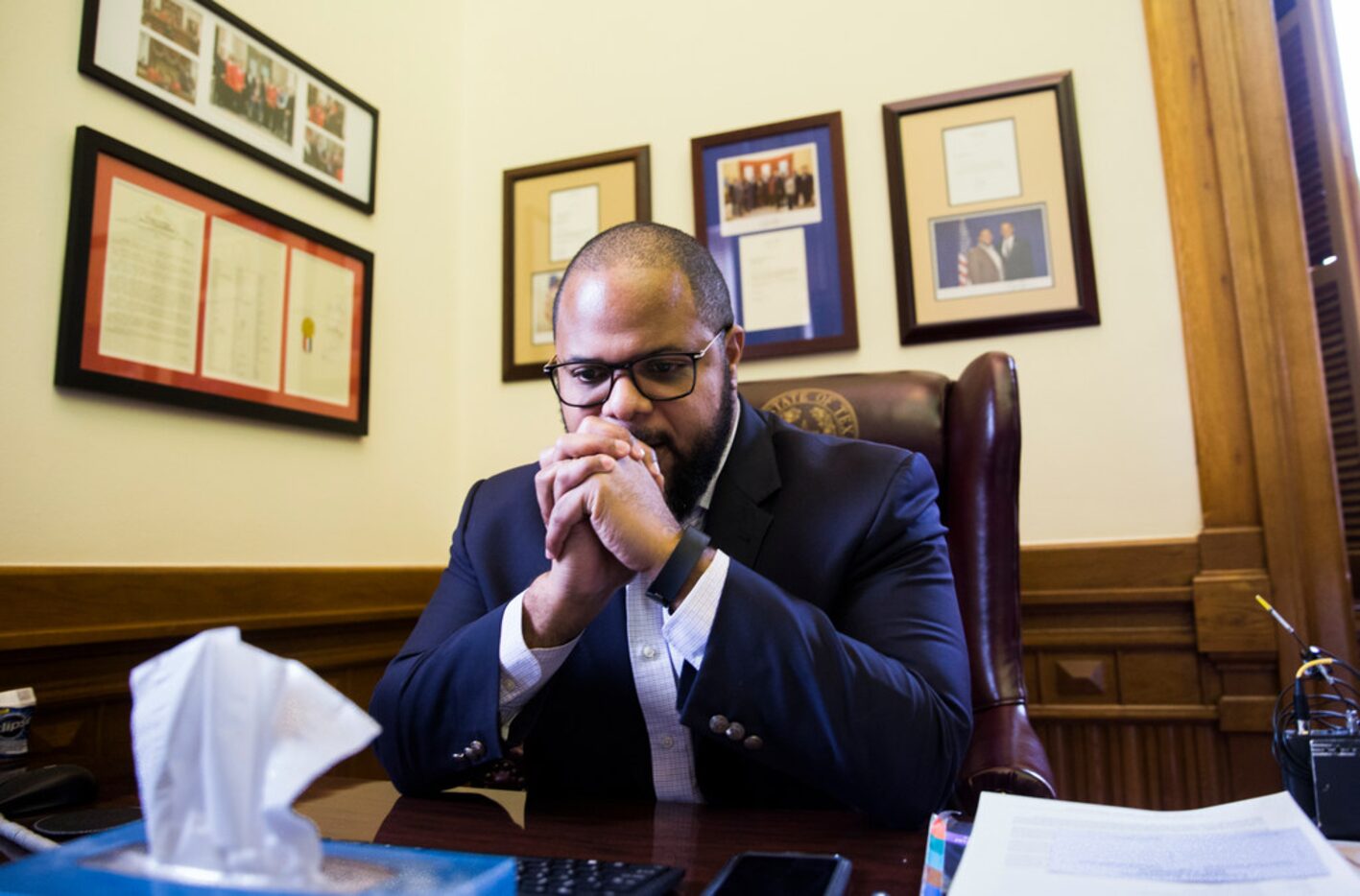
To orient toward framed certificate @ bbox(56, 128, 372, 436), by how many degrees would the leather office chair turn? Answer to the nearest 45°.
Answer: approximately 90° to its right

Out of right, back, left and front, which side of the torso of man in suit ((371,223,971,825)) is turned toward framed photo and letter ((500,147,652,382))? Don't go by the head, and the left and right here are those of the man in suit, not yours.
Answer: back

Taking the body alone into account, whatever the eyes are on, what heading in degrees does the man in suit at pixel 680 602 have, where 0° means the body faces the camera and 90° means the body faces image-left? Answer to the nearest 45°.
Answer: approximately 0°

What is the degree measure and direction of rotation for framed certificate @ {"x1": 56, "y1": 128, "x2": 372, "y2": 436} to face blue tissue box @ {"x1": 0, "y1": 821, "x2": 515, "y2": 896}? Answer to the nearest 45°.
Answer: approximately 45° to its right

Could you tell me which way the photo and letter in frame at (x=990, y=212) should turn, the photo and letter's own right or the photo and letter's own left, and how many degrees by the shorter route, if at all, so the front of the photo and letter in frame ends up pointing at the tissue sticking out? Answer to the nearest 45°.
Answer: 0° — it already faces it

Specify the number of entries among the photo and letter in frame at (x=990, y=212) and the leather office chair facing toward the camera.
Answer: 2

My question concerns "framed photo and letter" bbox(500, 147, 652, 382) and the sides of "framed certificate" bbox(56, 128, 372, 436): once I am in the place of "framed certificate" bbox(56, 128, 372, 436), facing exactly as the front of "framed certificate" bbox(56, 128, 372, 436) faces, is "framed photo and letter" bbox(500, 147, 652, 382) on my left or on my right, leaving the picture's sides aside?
on my left

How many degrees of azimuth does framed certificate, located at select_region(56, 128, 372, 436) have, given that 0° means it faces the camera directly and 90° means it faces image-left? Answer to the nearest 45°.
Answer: approximately 315°

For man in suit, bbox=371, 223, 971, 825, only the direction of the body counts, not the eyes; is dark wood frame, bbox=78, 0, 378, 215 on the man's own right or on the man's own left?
on the man's own right
